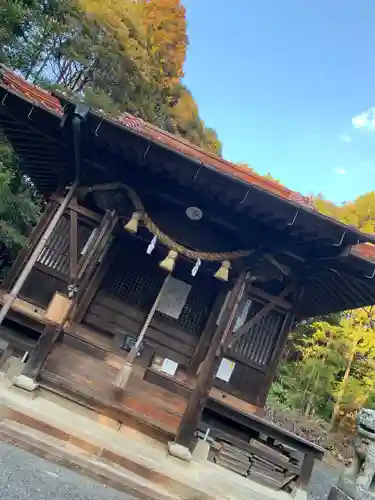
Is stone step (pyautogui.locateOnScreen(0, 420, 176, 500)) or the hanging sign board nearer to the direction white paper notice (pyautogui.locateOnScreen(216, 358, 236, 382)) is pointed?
the stone step

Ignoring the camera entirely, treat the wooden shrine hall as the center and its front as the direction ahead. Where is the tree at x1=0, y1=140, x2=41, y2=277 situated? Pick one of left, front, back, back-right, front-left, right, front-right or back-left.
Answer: back-right

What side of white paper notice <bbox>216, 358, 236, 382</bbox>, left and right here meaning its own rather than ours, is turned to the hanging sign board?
right

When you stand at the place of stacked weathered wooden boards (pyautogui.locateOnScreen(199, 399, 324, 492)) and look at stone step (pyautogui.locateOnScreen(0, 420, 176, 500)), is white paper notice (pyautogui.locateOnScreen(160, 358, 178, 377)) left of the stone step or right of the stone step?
right

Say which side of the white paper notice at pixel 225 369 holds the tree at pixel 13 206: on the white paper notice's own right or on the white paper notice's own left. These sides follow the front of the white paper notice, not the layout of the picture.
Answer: on the white paper notice's own right

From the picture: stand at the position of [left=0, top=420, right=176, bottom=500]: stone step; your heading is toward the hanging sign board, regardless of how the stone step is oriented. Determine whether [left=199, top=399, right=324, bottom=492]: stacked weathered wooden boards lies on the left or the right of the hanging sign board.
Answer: right
